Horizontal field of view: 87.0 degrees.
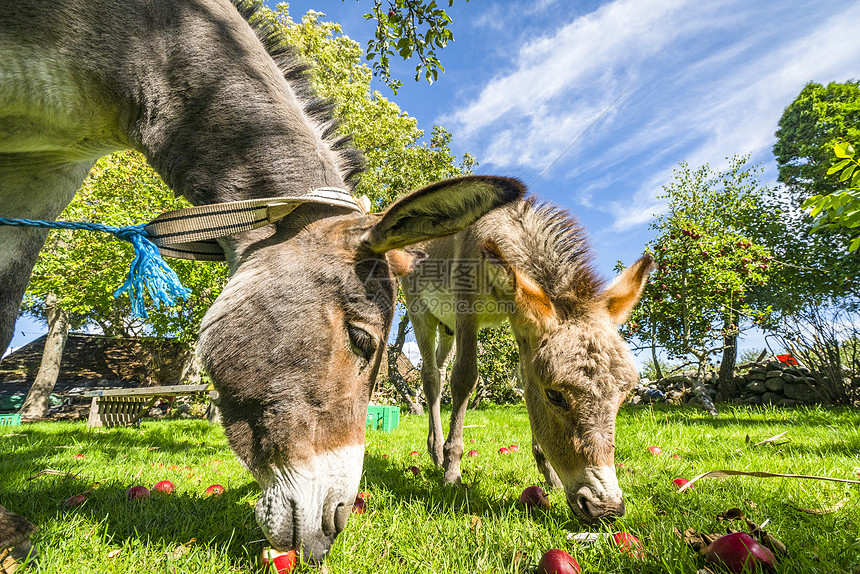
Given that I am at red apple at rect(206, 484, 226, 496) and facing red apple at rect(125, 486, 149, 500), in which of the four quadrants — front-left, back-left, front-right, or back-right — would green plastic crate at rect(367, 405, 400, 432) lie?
back-right

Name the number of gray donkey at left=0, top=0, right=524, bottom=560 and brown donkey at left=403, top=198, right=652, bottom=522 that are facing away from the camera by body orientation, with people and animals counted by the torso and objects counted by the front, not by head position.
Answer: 0

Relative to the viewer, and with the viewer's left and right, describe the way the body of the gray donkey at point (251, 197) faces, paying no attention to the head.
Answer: facing to the right of the viewer

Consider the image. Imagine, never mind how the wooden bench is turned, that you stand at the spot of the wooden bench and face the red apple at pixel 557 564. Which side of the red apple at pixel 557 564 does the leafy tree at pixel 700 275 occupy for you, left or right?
left

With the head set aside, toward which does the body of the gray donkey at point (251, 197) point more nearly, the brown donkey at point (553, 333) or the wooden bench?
the brown donkey

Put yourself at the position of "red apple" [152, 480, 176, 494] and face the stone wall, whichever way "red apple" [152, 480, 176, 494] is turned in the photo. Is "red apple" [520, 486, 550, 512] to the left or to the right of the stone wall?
right

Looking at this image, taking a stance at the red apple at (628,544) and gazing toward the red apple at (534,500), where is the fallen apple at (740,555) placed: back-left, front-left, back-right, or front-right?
back-right

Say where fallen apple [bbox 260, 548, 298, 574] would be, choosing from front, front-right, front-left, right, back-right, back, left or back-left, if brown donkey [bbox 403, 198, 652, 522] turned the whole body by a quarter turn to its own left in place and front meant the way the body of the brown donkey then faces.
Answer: back

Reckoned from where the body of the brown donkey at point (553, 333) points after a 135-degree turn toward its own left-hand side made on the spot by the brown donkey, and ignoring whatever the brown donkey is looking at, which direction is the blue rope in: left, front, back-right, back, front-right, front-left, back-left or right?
back-left
